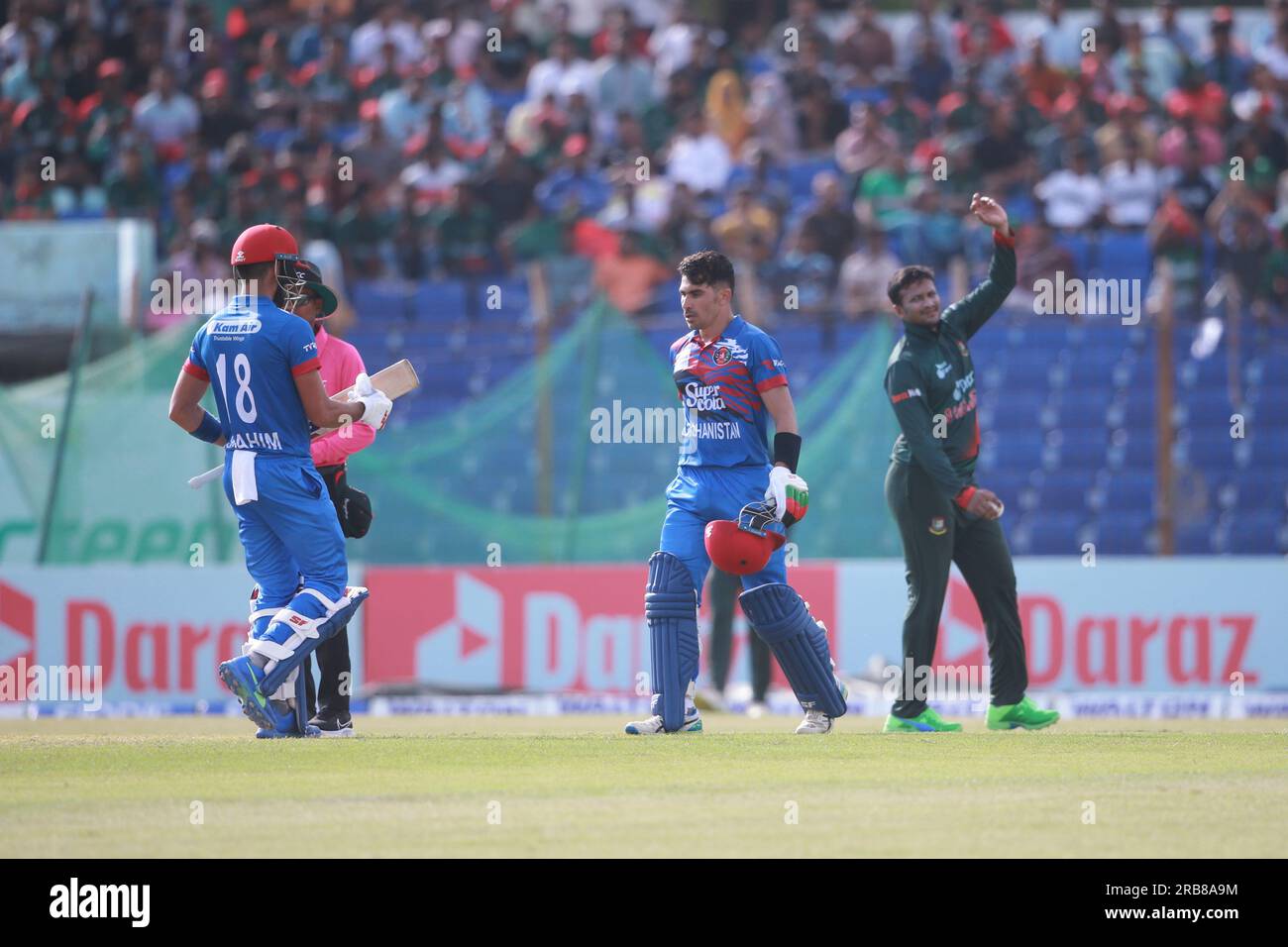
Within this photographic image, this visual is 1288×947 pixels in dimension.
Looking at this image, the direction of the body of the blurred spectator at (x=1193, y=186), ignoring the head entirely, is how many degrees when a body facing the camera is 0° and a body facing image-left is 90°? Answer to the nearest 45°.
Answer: approximately 0°

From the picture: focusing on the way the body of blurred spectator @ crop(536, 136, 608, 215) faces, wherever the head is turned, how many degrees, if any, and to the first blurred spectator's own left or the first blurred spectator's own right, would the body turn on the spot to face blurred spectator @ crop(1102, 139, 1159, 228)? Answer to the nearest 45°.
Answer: approximately 90° to the first blurred spectator's own left

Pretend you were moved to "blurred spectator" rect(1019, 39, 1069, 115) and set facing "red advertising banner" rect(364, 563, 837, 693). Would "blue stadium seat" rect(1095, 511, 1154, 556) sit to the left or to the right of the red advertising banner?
left

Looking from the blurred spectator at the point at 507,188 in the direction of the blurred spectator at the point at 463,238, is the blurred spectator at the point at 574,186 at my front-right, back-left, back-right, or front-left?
back-left

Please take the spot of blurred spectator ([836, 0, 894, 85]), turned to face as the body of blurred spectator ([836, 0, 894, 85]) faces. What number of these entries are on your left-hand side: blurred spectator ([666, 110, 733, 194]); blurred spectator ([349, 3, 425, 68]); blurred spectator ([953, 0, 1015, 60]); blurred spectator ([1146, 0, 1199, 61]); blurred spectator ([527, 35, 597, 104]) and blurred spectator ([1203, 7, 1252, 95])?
3

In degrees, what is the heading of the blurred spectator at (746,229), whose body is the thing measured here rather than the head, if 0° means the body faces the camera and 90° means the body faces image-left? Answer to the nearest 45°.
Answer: approximately 0°

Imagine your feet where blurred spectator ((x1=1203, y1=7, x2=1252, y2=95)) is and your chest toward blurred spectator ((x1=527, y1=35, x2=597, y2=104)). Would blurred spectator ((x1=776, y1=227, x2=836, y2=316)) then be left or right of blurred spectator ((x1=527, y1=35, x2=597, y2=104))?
left

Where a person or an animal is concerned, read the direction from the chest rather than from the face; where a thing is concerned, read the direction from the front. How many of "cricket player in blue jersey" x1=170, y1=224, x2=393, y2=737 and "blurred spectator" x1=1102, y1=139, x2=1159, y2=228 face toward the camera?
1
